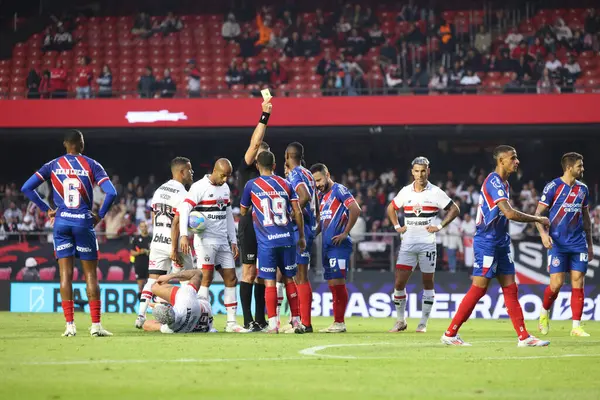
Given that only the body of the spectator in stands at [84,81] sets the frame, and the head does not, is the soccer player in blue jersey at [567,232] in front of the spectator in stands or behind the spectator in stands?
in front

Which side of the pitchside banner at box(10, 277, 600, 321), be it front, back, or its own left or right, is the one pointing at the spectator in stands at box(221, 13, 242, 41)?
back

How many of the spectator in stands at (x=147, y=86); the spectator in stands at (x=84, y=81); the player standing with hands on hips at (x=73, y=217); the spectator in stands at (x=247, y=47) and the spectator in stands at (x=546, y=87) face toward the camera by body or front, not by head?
4

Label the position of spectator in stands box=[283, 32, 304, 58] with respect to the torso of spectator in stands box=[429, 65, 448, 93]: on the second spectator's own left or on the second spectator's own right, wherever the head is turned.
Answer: on the second spectator's own right

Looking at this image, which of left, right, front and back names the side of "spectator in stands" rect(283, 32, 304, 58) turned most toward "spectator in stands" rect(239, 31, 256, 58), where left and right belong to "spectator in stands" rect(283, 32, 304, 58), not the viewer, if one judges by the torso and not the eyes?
right

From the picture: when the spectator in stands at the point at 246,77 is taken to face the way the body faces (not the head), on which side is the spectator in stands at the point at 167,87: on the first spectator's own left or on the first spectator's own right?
on the first spectator's own right

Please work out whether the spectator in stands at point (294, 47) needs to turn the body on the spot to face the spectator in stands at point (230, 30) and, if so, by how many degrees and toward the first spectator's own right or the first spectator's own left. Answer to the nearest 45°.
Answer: approximately 135° to the first spectator's own right
